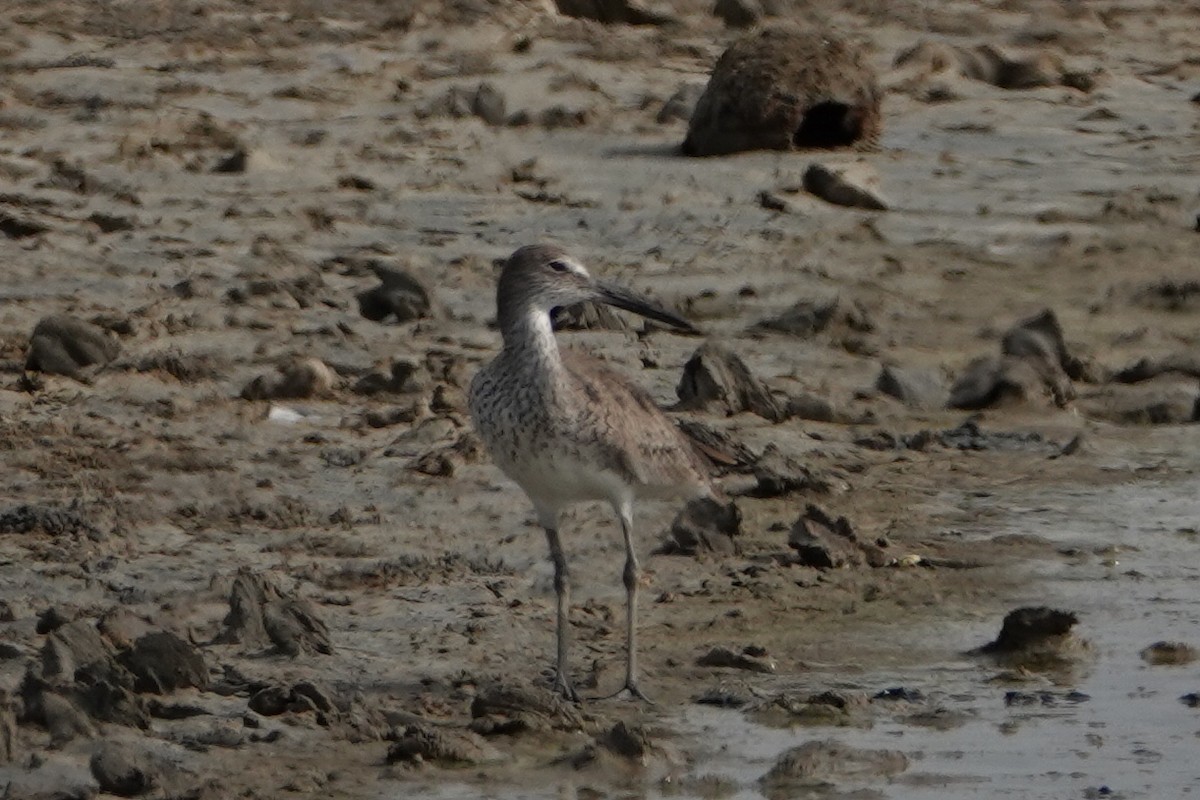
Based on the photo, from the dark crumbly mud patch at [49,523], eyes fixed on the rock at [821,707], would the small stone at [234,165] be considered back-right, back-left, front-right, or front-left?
back-left

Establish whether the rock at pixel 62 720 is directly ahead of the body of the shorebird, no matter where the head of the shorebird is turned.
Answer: yes

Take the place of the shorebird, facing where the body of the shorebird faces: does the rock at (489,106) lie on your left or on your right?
on your right

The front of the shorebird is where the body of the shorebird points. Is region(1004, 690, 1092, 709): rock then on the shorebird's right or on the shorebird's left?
on the shorebird's left

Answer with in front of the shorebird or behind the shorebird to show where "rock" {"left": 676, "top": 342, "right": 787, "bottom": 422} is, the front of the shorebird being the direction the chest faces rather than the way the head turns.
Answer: behind

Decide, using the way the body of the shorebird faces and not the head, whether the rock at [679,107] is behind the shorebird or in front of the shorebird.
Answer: behind

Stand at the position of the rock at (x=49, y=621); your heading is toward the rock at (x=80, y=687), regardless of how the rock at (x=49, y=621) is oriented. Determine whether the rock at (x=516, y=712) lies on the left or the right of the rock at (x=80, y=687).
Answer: left

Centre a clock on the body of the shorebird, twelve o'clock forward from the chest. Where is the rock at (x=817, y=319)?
The rock is roughly at 5 o'clock from the shorebird.
